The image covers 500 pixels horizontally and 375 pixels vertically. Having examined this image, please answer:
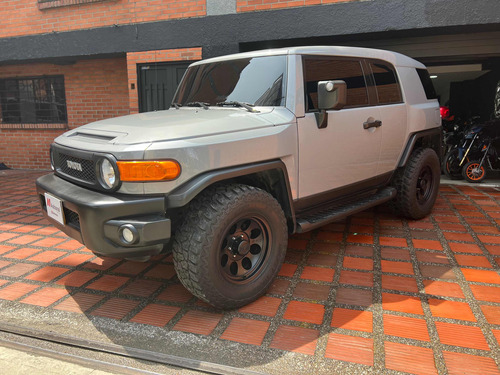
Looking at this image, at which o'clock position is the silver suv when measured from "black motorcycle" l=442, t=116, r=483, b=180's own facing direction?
The silver suv is roughly at 11 o'clock from the black motorcycle.

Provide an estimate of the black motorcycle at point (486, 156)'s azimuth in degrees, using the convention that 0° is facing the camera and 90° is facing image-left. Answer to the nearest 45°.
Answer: approximately 90°

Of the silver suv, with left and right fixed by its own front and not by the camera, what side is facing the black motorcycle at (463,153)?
back

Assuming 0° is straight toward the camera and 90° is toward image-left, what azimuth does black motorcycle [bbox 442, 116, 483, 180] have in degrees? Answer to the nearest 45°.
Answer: approximately 45°

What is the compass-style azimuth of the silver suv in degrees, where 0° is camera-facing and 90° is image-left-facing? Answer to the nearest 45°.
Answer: approximately 45°

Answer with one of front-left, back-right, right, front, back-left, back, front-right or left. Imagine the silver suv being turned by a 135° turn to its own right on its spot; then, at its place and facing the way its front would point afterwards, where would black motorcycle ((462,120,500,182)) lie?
front-right
